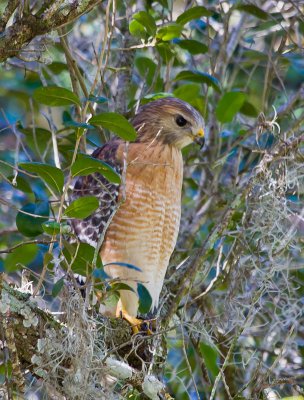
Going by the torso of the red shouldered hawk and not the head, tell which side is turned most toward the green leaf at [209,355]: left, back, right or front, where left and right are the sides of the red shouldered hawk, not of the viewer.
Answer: left

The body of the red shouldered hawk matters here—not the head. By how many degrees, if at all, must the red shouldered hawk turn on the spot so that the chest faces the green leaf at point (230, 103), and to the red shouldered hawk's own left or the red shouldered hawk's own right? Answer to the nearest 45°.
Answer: approximately 90° to the red shouldered hawk's own left

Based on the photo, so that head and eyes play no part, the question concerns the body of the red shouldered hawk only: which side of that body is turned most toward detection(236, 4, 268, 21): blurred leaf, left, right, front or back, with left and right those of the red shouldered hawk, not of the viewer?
left

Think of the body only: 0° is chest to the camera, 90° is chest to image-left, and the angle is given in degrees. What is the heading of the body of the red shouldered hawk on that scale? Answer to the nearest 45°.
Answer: approximately 315°

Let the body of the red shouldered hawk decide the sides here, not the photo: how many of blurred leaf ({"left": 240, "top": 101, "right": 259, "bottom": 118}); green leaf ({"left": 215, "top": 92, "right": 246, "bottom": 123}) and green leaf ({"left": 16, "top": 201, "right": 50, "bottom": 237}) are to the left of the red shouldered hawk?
2

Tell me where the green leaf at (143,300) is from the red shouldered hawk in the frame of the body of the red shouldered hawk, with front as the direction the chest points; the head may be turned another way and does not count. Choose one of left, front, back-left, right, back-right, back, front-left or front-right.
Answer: front-right

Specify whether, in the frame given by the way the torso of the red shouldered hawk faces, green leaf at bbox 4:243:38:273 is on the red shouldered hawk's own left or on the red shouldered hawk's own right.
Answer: on the red shouldered hawk's own right

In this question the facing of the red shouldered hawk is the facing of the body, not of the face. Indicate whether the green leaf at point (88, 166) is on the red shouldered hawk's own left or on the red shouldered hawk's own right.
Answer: on the red shouldered hawk's own right

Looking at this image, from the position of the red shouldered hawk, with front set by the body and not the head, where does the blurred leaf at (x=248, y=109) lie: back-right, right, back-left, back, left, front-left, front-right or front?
left
